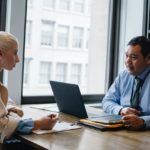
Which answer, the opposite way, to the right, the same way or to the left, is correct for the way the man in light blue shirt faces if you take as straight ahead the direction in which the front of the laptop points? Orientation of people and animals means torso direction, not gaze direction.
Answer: the opposite way

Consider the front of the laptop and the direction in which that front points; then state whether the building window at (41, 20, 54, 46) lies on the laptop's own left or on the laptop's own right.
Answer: on the laptop's own left

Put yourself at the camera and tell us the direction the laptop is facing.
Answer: facing away from the viewer and to the right of the viewer

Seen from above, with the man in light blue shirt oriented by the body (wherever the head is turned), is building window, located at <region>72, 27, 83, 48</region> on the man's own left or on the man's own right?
on the man's own right

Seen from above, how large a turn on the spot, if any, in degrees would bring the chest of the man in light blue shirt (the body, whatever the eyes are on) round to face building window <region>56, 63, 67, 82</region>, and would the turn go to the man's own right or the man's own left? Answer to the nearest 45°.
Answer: approximately 90° to the man's own right

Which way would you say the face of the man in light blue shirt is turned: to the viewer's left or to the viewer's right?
to the viewer's left

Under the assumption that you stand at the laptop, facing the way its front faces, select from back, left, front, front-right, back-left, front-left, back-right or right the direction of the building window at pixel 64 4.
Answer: front-left

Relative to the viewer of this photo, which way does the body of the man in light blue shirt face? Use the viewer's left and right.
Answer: facing the viewer and to the left of the viewer

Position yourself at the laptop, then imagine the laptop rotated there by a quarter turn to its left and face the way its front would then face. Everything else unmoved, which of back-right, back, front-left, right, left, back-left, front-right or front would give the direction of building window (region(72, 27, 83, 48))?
front-right
